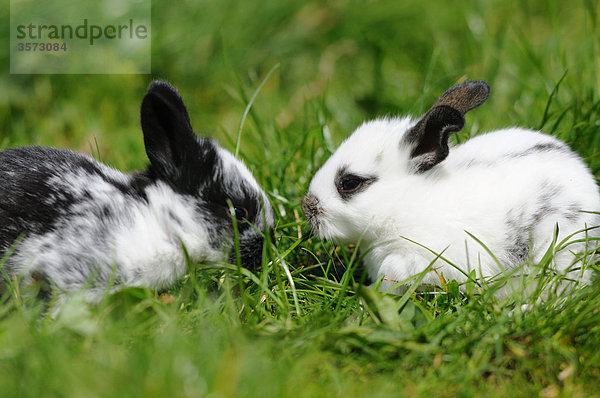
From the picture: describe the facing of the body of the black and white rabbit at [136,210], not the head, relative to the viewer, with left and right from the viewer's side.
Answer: facing to the right of the viewer

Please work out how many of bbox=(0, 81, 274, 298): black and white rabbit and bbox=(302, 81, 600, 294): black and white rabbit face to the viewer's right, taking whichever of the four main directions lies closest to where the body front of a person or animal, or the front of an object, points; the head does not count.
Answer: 1

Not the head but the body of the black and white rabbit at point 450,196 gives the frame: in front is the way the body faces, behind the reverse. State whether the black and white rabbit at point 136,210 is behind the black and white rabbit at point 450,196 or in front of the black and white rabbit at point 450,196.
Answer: in front

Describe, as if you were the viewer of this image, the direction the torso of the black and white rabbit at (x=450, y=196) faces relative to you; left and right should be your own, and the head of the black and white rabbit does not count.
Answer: facing to the left of the viewer

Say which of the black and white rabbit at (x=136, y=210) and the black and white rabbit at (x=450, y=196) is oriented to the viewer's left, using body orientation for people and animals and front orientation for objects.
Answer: the black and white rabbit at (x=450, y=196)

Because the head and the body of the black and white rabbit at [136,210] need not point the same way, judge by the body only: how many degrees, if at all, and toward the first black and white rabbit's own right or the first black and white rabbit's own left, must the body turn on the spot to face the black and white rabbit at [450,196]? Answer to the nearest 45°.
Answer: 0° — it already faces it

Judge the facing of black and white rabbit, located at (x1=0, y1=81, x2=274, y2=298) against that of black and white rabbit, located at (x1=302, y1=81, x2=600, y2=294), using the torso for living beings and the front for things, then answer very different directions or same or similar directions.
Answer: very different directions
